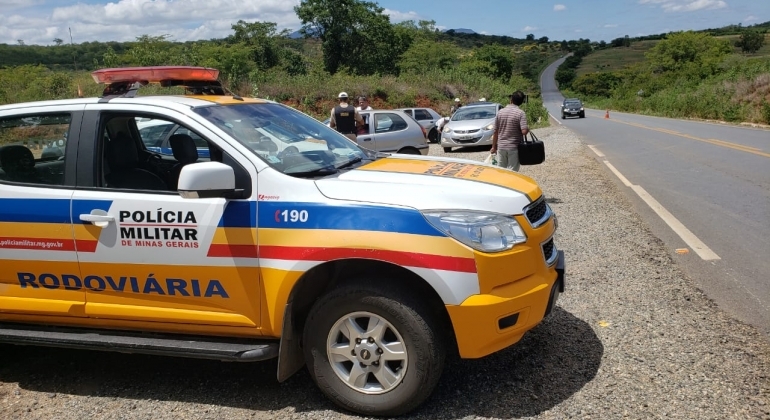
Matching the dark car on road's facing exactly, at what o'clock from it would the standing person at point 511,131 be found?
The standing person is roughly at 12 o'clock from the dark car on road.

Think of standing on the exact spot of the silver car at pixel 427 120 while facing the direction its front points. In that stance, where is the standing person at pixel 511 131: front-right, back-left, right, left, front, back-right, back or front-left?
left

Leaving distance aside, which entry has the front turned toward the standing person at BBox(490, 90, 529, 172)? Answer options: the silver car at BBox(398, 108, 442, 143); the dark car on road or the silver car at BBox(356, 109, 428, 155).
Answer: the dark car on road

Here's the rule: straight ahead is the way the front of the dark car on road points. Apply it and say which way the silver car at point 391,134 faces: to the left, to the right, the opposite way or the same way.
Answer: to the right

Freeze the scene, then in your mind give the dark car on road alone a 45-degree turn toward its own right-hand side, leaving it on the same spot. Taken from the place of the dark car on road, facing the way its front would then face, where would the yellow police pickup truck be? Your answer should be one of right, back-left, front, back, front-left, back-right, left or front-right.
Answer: front-left

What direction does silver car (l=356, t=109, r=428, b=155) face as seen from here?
to the viewer's left

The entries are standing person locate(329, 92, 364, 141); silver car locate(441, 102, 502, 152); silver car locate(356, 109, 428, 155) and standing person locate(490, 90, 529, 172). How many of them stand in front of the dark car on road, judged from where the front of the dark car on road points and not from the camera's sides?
4

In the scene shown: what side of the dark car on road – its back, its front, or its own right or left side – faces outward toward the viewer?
front
